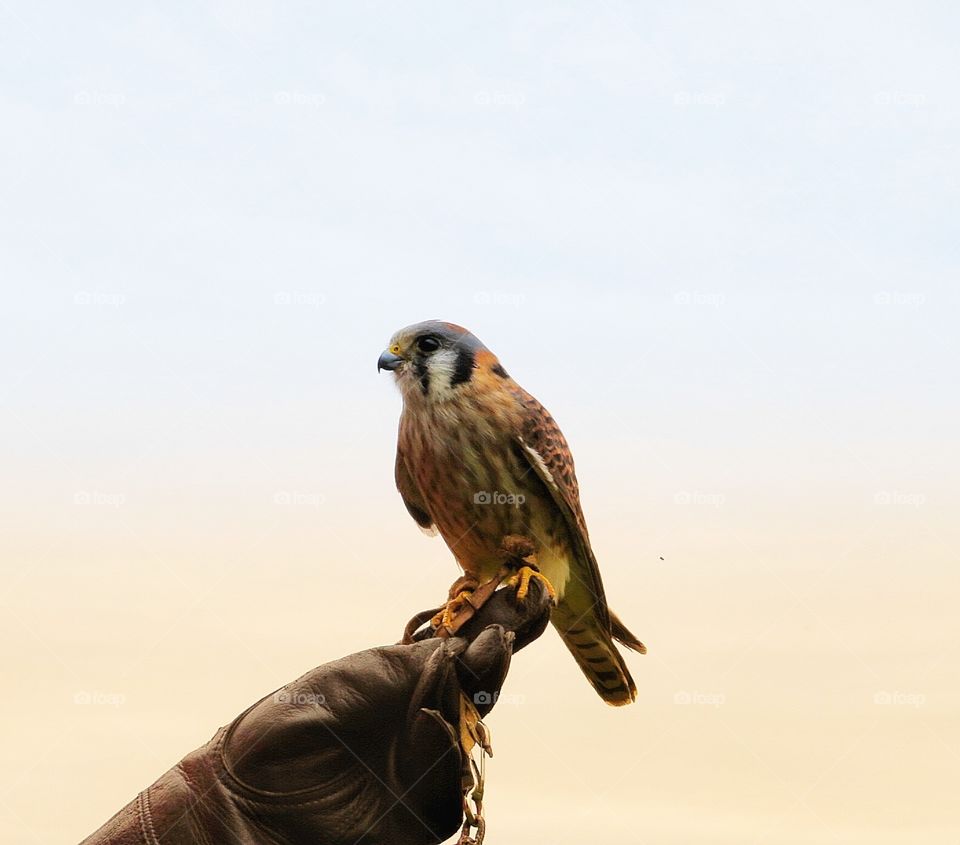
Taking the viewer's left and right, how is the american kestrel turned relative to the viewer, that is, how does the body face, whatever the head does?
facing the viewer and to the left of the viewer
